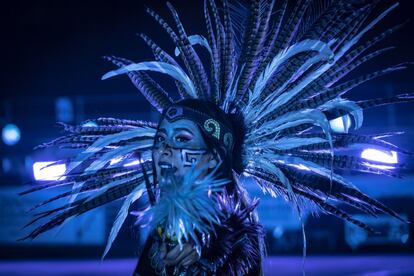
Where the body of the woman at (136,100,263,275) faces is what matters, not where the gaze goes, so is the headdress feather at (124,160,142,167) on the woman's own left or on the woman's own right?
on the woman's own right

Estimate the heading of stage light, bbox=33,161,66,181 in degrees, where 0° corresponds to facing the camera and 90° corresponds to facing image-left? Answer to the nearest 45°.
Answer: approximately 0°

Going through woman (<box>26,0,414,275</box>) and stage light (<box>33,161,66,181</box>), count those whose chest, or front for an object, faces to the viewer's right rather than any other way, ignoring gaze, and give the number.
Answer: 0

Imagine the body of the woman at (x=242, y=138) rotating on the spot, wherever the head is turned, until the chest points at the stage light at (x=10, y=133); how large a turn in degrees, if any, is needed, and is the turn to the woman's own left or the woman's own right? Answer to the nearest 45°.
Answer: approximately 90° to the woman's own right

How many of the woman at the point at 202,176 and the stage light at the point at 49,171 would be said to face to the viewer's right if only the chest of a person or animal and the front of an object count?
0

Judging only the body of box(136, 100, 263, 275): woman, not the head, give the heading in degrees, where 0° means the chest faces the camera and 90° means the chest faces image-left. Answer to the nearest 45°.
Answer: approximately 45°

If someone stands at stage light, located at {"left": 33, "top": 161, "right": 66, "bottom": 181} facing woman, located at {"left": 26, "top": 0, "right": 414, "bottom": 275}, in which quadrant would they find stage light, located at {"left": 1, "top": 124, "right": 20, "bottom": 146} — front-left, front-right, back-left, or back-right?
back-right
